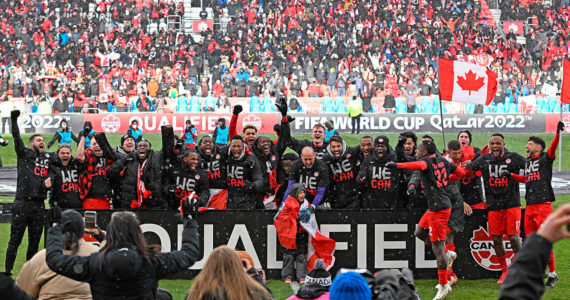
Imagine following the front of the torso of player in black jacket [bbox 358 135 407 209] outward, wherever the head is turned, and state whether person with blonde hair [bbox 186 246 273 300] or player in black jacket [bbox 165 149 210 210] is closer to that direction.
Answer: the person with blonde hair

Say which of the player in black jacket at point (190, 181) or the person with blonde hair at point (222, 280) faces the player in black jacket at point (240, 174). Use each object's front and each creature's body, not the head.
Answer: the person with blonde hair

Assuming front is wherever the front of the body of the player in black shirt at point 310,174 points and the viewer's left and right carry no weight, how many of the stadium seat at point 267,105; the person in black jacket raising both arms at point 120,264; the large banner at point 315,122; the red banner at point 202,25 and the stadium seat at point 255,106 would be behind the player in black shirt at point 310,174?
4

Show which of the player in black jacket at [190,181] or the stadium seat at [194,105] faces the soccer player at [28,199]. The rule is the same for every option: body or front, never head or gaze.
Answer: the stadium seat

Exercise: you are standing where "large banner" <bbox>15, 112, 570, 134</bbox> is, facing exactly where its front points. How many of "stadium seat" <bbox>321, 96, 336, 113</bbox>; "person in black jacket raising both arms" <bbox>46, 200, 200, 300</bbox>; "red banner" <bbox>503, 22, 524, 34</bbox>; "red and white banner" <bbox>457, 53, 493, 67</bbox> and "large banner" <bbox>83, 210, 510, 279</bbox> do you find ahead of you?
2

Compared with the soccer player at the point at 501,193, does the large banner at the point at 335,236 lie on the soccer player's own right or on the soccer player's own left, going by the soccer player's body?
on the soccer player's own right

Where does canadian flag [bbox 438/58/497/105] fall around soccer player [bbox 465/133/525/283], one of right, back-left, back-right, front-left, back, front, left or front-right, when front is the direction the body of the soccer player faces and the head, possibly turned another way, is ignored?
back

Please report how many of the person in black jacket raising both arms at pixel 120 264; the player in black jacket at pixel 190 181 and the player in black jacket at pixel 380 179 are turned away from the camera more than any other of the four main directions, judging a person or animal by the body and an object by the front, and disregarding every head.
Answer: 1

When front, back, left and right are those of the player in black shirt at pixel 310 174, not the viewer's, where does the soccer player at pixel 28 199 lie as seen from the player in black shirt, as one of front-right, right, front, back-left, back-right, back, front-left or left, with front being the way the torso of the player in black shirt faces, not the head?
right

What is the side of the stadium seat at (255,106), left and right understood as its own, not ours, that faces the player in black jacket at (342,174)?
front
